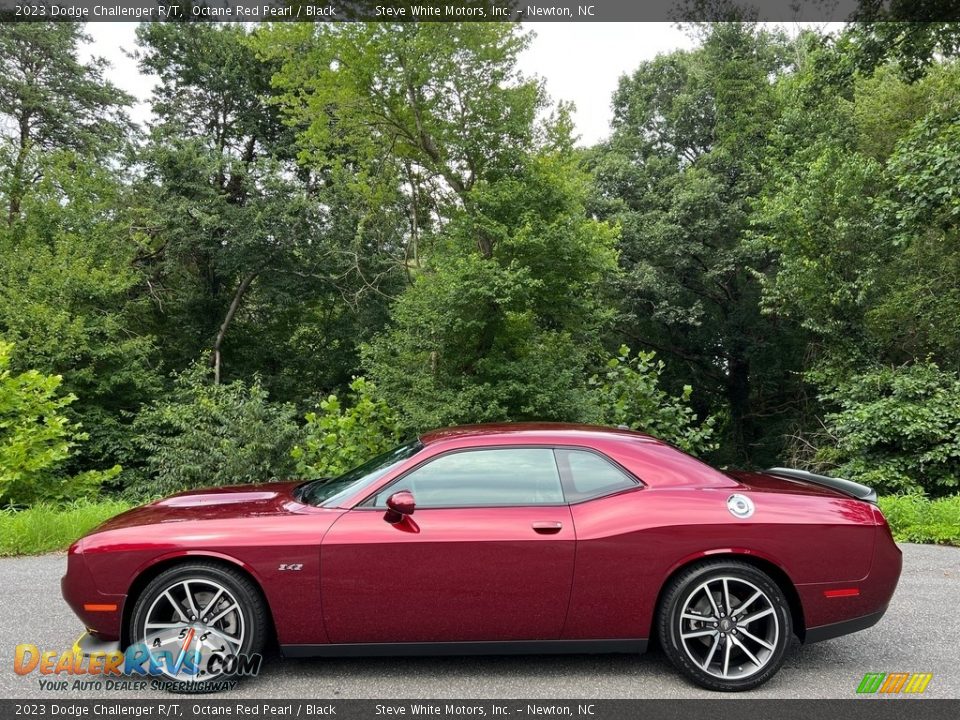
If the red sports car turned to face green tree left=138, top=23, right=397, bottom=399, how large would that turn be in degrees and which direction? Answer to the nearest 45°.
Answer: approximately 90° to its right

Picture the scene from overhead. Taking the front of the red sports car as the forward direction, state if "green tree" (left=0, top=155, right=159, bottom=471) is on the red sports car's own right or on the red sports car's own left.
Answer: on the red sports car's own right

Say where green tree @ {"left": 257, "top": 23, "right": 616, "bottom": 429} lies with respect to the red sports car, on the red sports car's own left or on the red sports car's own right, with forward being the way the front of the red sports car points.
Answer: on the red sports car's own right

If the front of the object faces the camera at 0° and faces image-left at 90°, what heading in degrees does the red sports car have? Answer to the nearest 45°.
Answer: approximately 90°

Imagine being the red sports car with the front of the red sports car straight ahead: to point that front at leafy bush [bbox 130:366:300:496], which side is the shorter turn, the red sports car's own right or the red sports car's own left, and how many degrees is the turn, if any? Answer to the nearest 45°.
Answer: approximately 45° to the red sports car's own right

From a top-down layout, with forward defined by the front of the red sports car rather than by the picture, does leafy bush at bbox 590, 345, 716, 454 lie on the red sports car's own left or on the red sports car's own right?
on the red sports car's own right

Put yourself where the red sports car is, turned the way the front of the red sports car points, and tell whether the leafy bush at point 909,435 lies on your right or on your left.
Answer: on your right

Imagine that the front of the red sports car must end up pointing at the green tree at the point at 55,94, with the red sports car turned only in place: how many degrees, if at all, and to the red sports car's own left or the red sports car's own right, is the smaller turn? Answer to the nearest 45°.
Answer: approximately 45° to the red sports car's own right

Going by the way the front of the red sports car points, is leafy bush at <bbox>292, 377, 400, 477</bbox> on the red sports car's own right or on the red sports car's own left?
on the red sports car's own right
